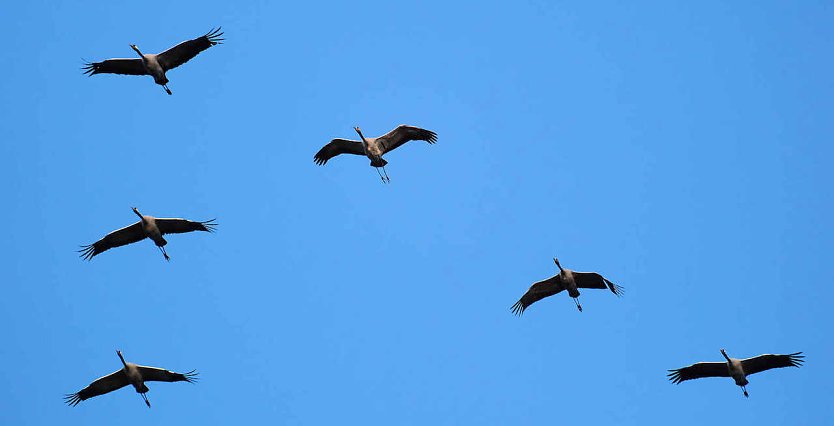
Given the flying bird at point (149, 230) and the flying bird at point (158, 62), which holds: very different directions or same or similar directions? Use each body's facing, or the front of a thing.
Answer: same or similar directions

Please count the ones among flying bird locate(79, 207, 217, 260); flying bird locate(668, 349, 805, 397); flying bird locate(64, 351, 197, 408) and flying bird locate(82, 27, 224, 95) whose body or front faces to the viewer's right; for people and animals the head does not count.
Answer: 0

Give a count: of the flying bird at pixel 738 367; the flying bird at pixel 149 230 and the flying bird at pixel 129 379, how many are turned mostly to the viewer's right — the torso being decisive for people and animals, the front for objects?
0

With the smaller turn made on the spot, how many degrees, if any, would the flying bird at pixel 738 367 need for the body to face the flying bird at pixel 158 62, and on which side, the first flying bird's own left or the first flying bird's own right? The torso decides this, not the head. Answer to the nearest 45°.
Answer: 0° — it already faces it
